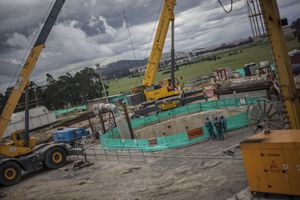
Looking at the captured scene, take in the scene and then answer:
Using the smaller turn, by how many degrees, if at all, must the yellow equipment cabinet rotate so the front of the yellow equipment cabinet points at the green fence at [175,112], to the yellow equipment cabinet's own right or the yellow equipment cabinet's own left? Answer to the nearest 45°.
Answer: approximately 180°

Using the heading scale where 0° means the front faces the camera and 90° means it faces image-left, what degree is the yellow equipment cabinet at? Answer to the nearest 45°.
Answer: approximately 0°

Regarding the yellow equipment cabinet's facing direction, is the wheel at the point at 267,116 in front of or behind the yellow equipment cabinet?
behind

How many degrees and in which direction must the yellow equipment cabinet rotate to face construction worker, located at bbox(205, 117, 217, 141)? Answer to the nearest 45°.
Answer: approximately 180°

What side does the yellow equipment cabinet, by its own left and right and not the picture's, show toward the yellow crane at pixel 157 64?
back
